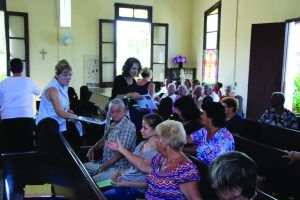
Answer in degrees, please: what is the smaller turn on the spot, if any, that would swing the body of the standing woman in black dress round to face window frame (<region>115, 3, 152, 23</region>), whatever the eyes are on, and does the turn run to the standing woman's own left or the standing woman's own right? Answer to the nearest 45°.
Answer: approximately 135° to the standing woman's own left

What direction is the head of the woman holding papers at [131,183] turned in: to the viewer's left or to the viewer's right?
to the viewer's left

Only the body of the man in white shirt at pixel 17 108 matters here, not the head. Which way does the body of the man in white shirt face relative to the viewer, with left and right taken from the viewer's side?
facing away from the viewer

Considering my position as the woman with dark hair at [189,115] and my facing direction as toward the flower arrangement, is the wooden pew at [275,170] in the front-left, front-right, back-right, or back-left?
back-right

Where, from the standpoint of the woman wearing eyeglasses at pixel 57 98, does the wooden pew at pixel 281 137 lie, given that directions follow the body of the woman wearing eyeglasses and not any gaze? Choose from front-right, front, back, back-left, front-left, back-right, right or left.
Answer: front-left

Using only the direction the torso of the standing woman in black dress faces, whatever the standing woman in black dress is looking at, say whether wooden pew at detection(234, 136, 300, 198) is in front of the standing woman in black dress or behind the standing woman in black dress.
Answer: in front

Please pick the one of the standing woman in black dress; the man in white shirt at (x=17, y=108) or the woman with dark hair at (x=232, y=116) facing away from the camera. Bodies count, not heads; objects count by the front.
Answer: the man in white shirt
